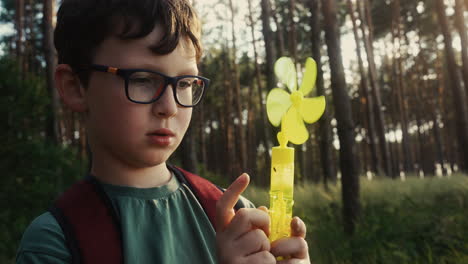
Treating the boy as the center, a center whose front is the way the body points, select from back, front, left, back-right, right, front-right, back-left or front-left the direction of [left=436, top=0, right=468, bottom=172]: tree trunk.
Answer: left

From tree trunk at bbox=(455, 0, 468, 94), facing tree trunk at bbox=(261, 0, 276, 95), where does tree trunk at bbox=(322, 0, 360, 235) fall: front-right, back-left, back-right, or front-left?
front-left

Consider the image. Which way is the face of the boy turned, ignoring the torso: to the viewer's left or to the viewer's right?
to the viewer's right

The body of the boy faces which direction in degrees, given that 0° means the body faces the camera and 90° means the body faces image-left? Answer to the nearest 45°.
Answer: approximately 315°

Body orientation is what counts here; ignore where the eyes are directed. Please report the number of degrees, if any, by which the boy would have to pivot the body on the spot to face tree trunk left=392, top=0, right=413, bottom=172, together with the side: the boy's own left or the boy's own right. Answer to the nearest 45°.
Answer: approximately 90° to the boy's own left

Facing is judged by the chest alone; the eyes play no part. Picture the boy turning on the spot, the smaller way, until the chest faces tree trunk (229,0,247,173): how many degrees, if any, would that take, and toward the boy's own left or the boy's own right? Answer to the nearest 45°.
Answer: approximately 135° to the boy's own left

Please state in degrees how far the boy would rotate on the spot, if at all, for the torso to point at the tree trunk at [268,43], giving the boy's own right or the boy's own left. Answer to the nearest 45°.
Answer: approximately 135° to the boy's own left
